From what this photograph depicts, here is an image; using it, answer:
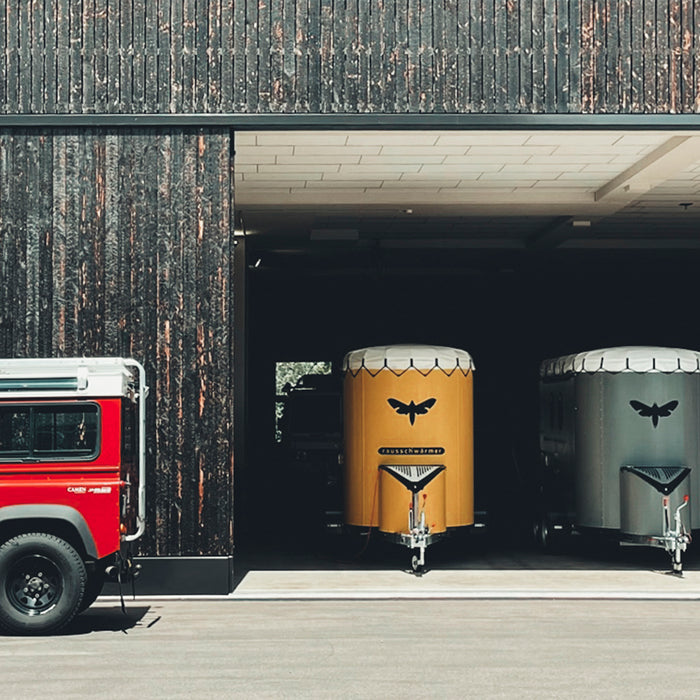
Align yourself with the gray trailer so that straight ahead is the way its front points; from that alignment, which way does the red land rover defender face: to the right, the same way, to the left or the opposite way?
to the right

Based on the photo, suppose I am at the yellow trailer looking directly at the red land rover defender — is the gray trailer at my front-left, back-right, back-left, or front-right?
back-left

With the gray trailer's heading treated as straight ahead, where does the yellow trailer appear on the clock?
The yellow trailer is roughly at 4 o'clock from the gray trailer.

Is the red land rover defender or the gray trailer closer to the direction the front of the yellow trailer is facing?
the red land rover defender

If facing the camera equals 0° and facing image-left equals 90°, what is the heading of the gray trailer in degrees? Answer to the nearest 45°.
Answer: approximately 315°

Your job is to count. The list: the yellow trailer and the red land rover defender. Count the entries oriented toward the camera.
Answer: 1

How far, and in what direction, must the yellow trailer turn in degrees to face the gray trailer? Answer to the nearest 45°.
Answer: approximately 90° to its left

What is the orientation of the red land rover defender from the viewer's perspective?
to the viewer's left

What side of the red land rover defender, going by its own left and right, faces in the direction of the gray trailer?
back

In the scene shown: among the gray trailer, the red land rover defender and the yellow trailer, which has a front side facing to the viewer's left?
the red land rover defender

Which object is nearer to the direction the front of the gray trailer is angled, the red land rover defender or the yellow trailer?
the red land rover defender

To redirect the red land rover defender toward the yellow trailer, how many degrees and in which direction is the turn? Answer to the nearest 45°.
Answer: approximately 135° to its right
